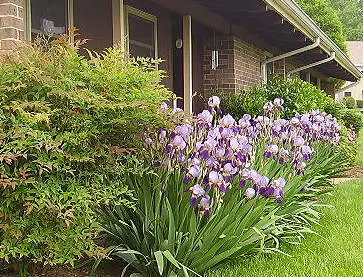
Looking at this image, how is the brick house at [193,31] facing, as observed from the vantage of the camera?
facing the viewer and to the right of the viewer

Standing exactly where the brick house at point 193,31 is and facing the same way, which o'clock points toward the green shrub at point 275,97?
The green shrub is roughly at 10 o'clock from the brick house.

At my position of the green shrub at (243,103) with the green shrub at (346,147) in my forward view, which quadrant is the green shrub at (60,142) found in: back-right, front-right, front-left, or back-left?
back-right

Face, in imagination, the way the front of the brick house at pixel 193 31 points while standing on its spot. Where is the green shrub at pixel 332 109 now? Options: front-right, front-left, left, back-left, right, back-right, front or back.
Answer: left

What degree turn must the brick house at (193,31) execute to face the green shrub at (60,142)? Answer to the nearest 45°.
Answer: approximately 45° to its right
